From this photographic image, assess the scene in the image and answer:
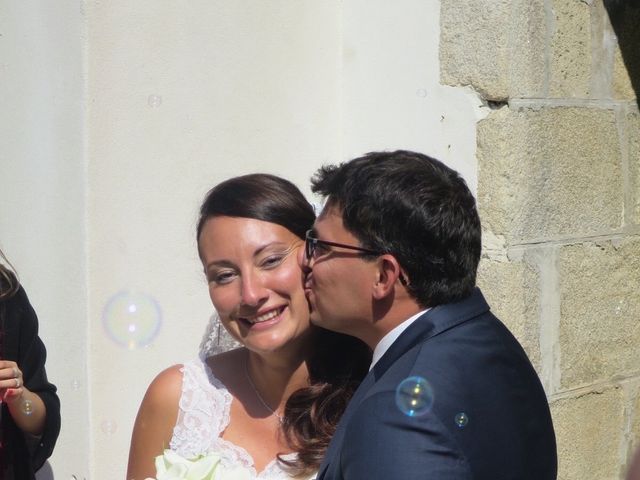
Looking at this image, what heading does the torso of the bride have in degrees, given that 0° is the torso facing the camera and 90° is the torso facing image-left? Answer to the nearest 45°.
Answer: approximately 0°

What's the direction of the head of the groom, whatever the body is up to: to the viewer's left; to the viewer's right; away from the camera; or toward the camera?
to the viewer's left

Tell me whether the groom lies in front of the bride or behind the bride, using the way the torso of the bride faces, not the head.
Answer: in front

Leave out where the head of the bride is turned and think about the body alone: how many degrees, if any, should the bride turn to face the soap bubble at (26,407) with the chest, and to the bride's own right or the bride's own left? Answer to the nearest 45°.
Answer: approximately 90° to the bride's own right
